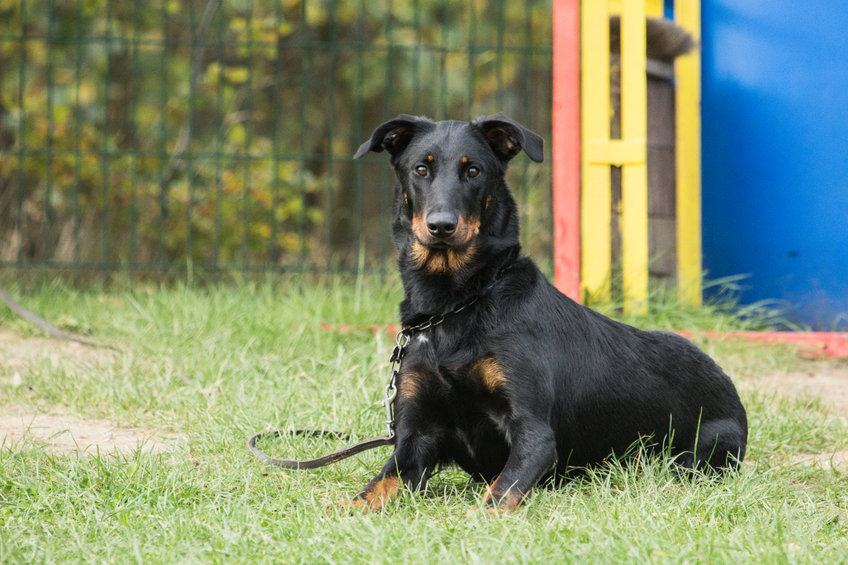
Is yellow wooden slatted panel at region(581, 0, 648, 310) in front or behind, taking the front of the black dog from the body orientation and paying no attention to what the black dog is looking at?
behind

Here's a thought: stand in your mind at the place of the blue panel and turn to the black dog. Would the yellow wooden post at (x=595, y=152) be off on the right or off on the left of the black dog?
right

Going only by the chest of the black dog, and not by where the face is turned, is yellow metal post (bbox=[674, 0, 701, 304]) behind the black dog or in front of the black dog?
behind

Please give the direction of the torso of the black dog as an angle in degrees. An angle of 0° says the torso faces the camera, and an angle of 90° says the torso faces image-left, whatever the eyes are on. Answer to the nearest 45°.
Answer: approximately 45°

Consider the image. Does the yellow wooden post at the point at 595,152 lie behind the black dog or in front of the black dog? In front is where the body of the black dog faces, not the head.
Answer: behind
